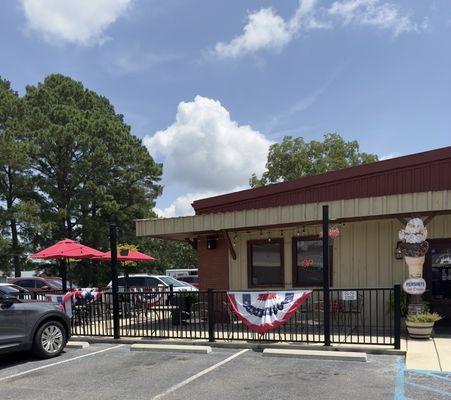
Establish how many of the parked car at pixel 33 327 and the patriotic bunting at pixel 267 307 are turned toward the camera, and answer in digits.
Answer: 1

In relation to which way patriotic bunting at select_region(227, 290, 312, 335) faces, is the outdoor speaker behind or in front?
behind

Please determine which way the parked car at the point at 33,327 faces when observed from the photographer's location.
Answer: facing away from the viewer and to the right of the viewer

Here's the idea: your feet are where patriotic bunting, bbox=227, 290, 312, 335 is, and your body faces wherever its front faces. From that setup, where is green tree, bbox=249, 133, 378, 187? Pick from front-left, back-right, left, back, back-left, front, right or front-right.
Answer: back

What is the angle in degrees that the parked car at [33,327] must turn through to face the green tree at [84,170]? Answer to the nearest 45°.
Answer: approximately 45° to its left

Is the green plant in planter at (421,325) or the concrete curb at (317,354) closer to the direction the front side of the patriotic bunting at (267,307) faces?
the concrete curb

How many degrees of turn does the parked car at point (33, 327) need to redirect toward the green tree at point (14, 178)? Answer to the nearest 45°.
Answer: approximately 45° to its left

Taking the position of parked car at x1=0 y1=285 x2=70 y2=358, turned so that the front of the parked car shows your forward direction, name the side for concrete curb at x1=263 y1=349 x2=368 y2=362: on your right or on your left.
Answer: on your right
